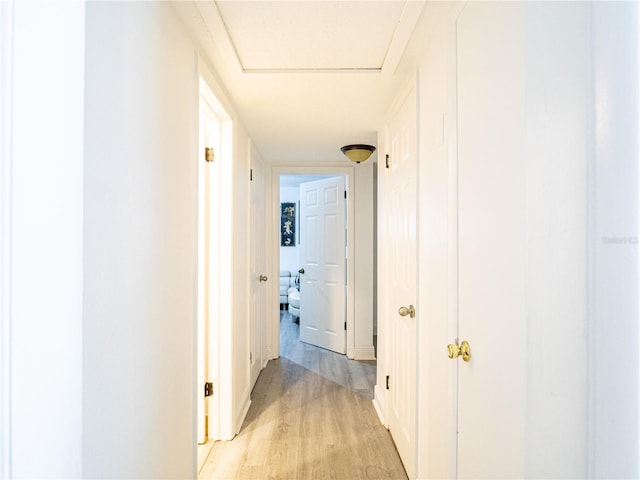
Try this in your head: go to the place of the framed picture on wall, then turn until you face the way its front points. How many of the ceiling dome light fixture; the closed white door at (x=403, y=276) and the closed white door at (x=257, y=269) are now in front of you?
3

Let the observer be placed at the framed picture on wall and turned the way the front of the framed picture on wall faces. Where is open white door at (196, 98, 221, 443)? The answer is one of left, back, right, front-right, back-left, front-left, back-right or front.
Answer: front

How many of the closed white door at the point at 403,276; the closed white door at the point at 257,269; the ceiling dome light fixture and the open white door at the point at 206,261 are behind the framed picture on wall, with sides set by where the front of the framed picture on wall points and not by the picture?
0

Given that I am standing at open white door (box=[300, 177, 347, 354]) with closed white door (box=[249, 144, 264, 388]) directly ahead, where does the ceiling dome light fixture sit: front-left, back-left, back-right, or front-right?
front-left

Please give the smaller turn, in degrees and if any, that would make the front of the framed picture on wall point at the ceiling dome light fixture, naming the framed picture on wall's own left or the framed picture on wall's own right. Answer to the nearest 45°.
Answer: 0° — it already faces it

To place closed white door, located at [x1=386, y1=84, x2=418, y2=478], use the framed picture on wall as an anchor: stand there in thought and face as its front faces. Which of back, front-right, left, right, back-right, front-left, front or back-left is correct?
front

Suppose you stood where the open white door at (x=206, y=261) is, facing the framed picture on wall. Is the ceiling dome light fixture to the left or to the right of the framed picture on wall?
right

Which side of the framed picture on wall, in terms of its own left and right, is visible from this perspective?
front

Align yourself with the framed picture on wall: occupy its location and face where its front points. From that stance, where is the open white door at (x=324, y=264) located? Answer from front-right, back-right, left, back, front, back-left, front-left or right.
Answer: front

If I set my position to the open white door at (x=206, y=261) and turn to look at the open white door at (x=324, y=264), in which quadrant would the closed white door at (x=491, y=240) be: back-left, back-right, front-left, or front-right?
back-right

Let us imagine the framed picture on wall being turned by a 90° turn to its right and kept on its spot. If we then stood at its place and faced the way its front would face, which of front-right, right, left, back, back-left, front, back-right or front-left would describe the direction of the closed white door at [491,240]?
left

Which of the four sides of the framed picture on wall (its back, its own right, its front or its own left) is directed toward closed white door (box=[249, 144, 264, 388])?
front
